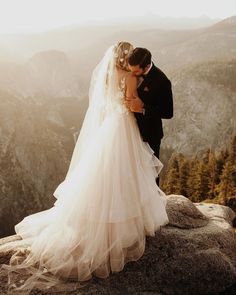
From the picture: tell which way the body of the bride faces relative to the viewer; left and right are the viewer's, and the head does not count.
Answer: facing away from the viewer and to the right of the viewer

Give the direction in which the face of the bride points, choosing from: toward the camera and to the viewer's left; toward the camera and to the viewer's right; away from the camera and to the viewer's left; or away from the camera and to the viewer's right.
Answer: away from the camera and to the viewer's right

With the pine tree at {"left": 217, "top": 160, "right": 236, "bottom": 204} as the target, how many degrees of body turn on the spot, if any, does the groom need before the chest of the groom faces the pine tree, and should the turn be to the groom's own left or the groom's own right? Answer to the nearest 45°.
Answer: approximately 135° to the groom's own right

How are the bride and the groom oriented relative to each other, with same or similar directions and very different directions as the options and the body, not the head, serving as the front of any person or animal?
very different directions
